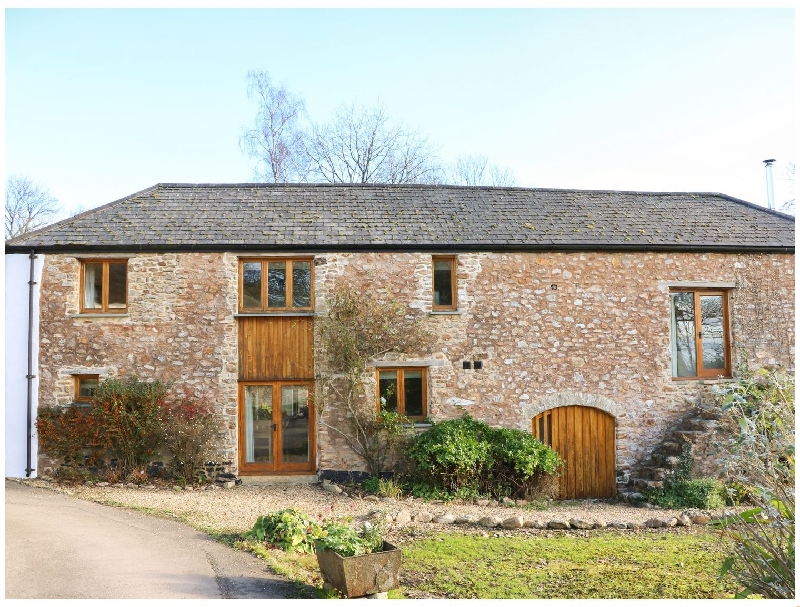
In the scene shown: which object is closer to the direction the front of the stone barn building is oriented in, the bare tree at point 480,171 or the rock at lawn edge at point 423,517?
the rock at lawn edge

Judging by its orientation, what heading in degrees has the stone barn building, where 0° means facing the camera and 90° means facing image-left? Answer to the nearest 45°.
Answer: approximately 0°

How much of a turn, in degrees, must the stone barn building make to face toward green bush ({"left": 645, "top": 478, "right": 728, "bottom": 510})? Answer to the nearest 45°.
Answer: approximately 90° to its left

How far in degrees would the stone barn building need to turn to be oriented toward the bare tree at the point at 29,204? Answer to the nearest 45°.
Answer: approximately 135° to its right
